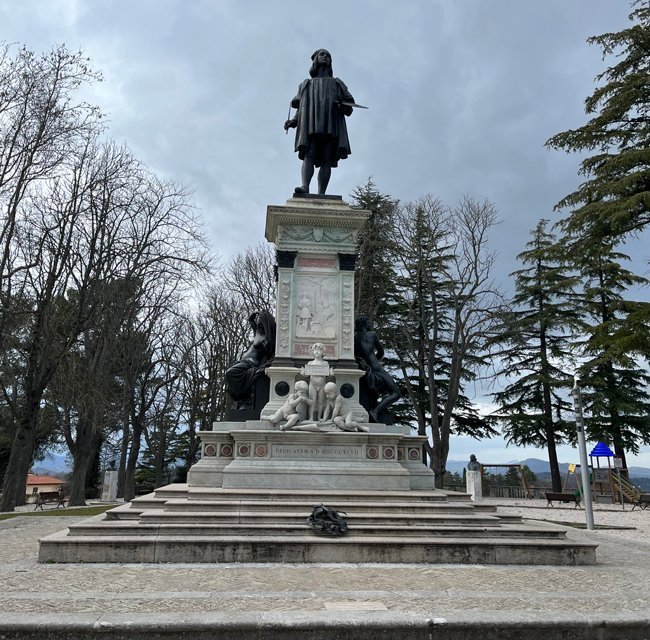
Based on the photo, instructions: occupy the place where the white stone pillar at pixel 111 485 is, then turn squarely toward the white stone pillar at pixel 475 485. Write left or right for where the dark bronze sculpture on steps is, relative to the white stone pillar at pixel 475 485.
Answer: right

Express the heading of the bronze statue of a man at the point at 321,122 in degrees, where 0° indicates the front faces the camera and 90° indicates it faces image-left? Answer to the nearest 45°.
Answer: approximately 0°

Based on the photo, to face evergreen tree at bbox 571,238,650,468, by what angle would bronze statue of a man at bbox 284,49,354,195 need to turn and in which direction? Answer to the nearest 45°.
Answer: approximately 135° to its left

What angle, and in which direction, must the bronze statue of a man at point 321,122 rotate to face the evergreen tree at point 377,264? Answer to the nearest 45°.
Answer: approximately 180°

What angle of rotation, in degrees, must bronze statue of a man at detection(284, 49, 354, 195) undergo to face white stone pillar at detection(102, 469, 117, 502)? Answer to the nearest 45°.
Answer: approximately 135° to its right
